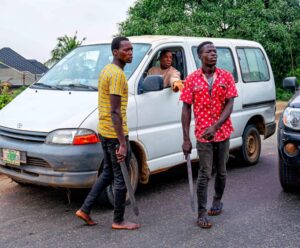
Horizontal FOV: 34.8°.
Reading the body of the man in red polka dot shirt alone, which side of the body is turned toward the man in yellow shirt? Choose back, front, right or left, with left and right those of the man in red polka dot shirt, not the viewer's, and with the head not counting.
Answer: right

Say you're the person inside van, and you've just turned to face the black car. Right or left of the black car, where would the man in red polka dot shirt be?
right

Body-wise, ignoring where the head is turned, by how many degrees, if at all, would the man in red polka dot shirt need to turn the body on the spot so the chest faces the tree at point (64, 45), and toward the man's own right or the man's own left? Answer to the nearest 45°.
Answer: approximately 135° to the man's own right

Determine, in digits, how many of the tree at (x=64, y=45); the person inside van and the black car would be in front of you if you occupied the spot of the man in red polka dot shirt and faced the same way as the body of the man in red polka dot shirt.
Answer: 0

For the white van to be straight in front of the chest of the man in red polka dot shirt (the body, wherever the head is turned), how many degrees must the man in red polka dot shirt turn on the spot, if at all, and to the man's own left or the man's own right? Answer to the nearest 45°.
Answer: approximately 135° to the man's own right

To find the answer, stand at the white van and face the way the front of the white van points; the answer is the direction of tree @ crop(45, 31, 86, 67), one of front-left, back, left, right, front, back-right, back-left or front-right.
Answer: back-right

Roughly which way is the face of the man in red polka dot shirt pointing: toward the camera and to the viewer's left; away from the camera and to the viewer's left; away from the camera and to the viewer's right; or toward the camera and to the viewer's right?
toward the camera and to the viewer's right

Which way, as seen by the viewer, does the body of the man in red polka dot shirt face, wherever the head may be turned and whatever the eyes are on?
toward the camera

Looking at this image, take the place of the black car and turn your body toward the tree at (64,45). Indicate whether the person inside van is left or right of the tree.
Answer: left

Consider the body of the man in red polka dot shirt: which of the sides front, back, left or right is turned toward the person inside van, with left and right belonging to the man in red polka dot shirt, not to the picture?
back

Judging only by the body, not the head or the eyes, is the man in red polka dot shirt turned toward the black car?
no

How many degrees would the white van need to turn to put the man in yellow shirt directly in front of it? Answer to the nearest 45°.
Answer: approximately 45° to its left

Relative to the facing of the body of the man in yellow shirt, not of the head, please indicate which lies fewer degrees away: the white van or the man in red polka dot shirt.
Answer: the man in red polka dot shirt
